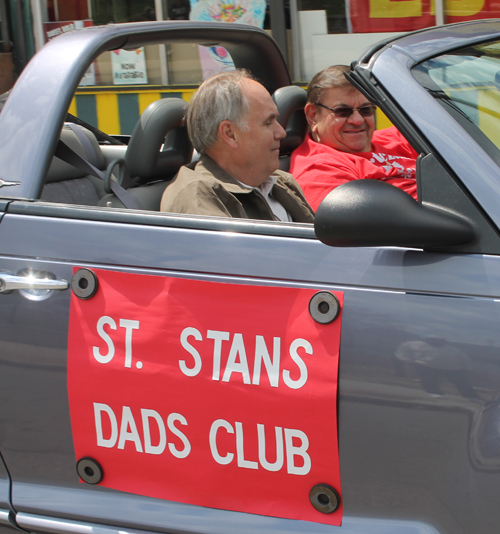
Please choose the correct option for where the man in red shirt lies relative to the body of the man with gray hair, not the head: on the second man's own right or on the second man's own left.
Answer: on the second man's own left

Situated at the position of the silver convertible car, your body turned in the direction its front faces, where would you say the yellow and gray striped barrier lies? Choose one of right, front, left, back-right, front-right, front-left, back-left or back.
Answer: back-left

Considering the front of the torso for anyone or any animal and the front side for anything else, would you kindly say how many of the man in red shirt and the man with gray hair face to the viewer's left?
0

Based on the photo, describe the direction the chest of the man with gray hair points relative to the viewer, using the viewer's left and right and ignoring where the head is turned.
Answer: facing the viewer and to the right of the viewer

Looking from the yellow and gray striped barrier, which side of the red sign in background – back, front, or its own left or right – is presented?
right

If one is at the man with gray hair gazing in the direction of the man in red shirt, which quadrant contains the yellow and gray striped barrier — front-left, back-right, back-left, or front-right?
front-left

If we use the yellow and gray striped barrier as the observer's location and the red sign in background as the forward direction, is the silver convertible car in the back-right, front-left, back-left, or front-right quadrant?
front-right

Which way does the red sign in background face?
toward the camera

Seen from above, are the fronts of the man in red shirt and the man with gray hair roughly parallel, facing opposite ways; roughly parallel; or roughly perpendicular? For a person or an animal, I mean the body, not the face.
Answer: roughly parallel

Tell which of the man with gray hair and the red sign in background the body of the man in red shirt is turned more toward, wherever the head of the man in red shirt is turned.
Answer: the man with gray hair

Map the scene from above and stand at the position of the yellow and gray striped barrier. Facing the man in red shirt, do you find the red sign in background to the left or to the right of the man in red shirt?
left

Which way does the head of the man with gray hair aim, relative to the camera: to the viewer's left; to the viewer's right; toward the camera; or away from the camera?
to the viewer's right

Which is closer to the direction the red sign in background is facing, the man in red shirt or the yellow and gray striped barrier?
the man in red shirt

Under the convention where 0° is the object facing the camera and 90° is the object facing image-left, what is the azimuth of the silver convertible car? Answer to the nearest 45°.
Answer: approximately 315°

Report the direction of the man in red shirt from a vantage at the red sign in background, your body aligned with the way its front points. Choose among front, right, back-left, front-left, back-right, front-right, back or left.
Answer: front

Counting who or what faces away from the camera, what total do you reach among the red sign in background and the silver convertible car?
0

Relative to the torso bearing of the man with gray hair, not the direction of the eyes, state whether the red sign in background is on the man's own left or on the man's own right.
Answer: on the man's own left
